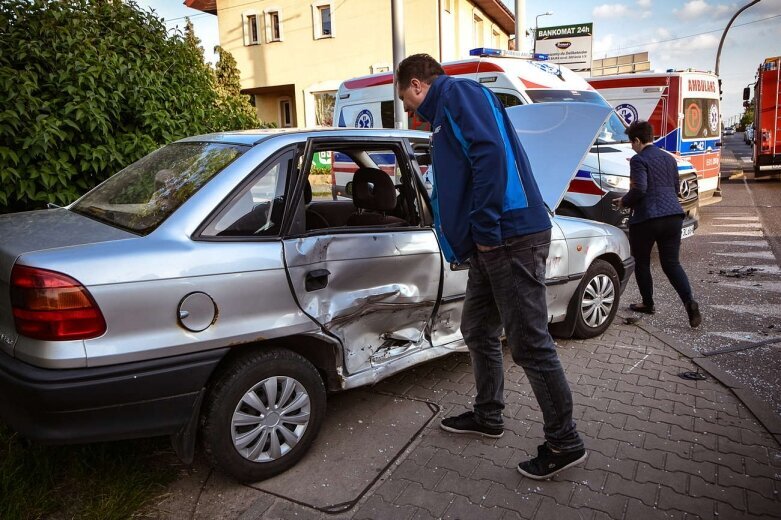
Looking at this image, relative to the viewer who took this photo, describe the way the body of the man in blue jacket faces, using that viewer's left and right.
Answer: facing to the left of the viewer

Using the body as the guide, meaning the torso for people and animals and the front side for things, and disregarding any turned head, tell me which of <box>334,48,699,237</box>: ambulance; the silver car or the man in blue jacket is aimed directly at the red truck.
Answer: the silver car

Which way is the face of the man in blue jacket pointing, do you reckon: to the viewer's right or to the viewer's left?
to the viewer's left

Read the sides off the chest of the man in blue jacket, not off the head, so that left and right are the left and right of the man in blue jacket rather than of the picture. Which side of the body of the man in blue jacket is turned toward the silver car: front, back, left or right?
front

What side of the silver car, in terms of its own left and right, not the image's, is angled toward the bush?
left

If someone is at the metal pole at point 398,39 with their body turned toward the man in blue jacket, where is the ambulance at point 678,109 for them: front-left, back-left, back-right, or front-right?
back-left

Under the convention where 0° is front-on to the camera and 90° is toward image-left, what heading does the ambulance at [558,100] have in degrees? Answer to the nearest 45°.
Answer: approximately 315°

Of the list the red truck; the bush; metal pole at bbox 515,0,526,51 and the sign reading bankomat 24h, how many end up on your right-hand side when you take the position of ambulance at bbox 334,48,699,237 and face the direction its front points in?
1

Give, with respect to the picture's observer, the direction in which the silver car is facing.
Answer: facing away from the viewer and to the right of the viewer

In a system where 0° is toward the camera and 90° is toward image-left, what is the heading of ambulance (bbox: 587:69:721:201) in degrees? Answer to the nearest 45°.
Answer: approximately 135°
